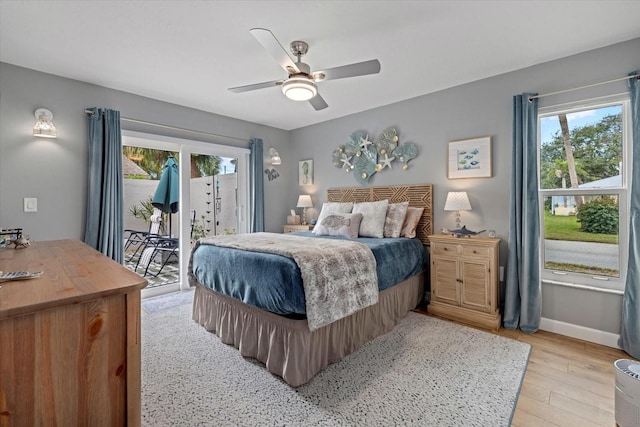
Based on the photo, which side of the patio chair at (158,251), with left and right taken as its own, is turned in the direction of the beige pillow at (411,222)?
left

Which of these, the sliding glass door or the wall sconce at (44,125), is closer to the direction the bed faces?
the wall sconce

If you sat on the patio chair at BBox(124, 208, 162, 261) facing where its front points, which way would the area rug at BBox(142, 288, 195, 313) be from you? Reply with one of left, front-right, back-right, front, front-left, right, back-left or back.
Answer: front-left

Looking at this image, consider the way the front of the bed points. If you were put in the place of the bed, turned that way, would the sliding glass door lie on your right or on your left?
on your right

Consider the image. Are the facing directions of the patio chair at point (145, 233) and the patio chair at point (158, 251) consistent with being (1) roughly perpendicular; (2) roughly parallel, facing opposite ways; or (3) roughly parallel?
roughly parallel

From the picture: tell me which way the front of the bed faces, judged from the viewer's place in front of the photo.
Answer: facing the viewer and to the left of the viewer

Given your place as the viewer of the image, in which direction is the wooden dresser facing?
facing away from the viewer and to the right of the viewer

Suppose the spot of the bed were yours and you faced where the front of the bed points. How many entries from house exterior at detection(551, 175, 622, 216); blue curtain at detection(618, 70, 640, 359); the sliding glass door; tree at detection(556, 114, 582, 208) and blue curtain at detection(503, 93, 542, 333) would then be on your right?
1

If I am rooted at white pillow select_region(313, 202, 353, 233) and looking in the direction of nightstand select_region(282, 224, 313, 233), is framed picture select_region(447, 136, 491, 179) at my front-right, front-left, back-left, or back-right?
back-right
